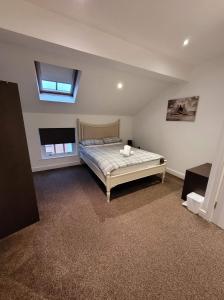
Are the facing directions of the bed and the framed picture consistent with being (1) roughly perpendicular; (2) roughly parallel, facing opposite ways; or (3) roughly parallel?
roughly perpendicular

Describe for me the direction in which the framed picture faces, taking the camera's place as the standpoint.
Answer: facing the viewer and to the left of the viewer

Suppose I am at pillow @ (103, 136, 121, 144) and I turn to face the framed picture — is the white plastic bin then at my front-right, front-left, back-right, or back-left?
front-right

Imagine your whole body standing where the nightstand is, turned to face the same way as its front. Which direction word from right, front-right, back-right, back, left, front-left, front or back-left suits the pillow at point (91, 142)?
front-right

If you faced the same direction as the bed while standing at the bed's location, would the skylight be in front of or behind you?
behind

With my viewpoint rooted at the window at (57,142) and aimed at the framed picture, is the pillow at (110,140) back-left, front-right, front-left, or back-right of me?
front-left

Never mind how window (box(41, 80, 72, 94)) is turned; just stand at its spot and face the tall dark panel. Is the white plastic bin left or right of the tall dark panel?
left

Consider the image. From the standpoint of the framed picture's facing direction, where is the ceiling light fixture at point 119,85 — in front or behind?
in front

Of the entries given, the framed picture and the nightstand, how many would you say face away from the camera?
0

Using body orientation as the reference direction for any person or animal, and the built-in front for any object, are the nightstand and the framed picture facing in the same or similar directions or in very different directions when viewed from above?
same or similar directions

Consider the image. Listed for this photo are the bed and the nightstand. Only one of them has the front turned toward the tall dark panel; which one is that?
the nightstand

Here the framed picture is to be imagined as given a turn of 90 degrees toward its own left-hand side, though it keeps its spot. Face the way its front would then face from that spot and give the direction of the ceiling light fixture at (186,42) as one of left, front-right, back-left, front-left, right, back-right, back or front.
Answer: front-right

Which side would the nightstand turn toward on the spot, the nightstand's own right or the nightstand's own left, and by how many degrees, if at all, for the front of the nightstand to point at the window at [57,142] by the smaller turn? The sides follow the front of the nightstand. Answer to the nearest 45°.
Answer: approximately 45° to the nightstand's own right

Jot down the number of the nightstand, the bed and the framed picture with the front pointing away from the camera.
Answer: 0
